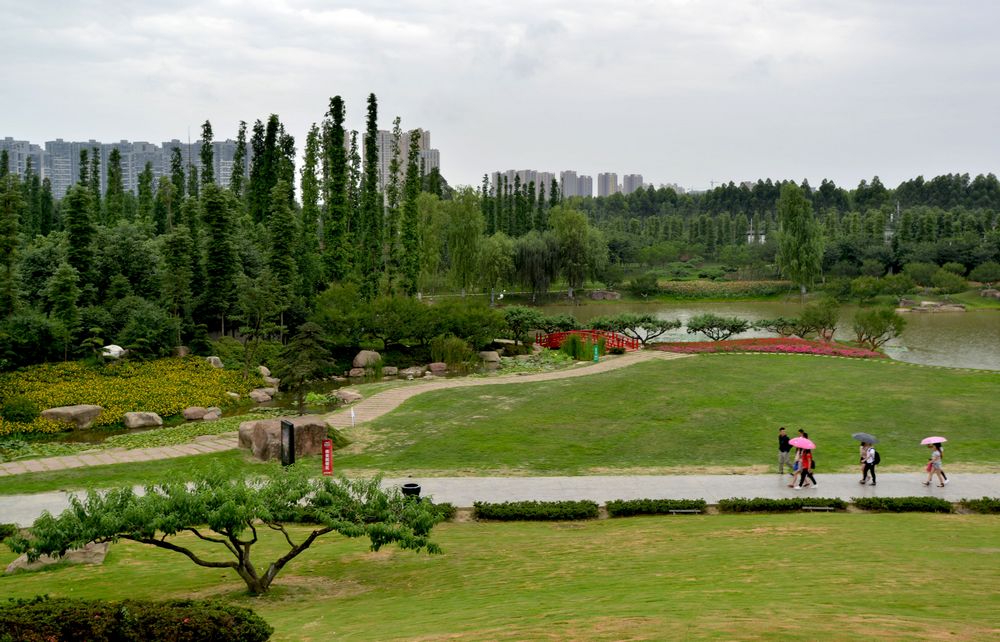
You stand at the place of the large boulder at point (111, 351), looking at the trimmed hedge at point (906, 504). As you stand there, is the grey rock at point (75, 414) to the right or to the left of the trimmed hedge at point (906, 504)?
right

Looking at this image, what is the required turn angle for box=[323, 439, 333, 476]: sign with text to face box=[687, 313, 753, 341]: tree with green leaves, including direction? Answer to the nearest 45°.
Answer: approximately 135° to its left

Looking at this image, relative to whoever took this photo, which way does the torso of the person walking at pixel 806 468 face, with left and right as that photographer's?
facing to the left of the viewer

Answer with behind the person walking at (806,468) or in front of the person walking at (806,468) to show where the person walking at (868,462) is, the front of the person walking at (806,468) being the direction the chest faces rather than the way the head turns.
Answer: behind

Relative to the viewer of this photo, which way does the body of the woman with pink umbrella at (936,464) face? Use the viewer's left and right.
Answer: facing to the left of the viewer
